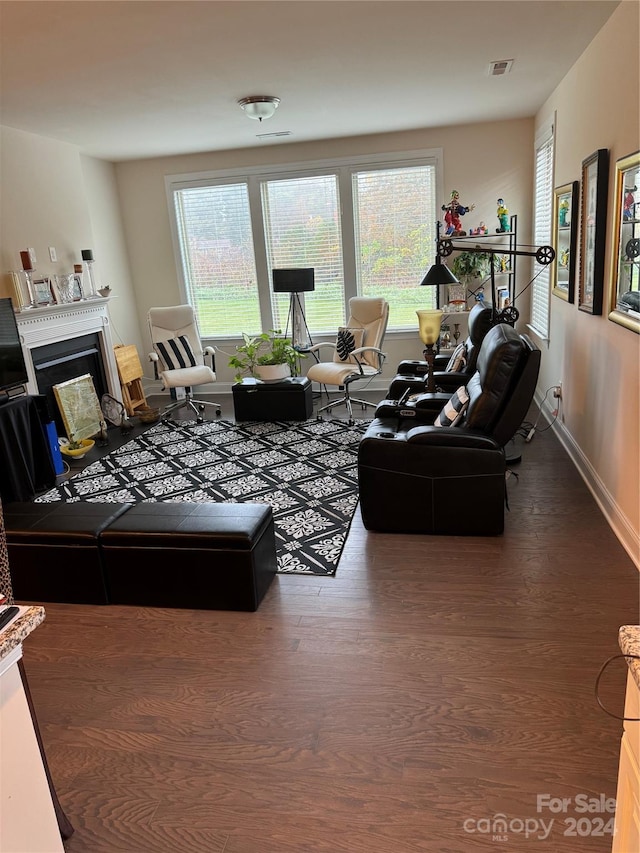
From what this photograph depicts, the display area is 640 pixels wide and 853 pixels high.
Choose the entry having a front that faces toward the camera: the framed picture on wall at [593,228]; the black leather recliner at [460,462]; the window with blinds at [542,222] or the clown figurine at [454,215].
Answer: the clown figurine

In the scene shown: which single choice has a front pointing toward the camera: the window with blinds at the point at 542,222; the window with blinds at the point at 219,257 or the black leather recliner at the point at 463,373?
the window with blinds at the point at 219,257

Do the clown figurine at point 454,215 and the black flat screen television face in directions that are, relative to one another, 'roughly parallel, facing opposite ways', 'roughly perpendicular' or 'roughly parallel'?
roughly perpendicular

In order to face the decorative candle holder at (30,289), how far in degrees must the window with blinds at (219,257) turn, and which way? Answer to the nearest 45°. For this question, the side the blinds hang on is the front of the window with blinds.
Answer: approximately 45° to its right

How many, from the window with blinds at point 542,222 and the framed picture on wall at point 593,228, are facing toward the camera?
0

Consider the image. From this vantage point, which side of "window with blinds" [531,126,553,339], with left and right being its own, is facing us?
left

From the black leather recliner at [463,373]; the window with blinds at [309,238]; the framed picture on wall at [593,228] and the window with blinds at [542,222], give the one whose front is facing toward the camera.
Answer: the window with blinds at [309,238]

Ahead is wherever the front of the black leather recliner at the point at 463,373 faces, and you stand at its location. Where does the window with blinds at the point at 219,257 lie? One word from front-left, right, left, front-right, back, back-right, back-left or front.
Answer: front-right

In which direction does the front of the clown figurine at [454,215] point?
toward the camera

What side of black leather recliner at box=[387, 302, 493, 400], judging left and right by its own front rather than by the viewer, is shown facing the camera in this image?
left

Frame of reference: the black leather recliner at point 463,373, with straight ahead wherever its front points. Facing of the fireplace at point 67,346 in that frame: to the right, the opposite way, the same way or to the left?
the opposite way

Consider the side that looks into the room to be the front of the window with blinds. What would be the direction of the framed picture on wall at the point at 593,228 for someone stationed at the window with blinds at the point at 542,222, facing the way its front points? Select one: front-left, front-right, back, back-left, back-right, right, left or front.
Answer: left

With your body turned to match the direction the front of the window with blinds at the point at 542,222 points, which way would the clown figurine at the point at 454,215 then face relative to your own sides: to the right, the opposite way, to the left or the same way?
to the left

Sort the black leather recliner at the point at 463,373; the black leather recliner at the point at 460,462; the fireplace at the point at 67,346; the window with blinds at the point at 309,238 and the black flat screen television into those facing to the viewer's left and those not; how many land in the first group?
2

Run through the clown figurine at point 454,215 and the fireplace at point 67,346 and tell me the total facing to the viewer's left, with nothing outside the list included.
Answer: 0

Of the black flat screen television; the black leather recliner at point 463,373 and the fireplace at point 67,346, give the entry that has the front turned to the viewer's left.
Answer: the black leather recliner

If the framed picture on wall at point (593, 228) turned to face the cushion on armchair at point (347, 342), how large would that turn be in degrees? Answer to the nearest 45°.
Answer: approximately 45° to its right
